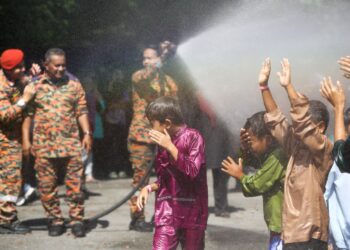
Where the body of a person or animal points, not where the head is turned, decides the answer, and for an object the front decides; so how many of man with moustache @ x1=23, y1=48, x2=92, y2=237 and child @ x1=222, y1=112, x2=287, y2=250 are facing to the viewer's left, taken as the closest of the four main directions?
1

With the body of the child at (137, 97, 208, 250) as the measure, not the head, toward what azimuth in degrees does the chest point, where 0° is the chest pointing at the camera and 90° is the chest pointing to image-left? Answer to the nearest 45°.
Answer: approximately 45°

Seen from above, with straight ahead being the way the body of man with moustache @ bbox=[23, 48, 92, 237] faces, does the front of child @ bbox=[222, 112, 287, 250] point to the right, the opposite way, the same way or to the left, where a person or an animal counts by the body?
to the right

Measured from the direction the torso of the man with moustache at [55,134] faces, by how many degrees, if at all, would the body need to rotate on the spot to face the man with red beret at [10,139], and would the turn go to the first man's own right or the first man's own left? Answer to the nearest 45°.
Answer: approximately 90° to the first man's own right

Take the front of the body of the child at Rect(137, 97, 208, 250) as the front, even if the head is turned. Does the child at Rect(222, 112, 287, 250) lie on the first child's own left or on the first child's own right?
on the first child's own left

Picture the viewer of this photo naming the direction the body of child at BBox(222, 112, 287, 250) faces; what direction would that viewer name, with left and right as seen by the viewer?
facing to the left of the viewer

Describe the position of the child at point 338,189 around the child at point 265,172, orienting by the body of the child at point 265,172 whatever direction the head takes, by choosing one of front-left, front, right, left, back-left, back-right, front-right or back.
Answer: back-left

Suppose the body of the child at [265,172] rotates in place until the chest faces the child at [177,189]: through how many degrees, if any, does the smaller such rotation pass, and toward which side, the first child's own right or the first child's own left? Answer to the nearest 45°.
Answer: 0° — they already face them
